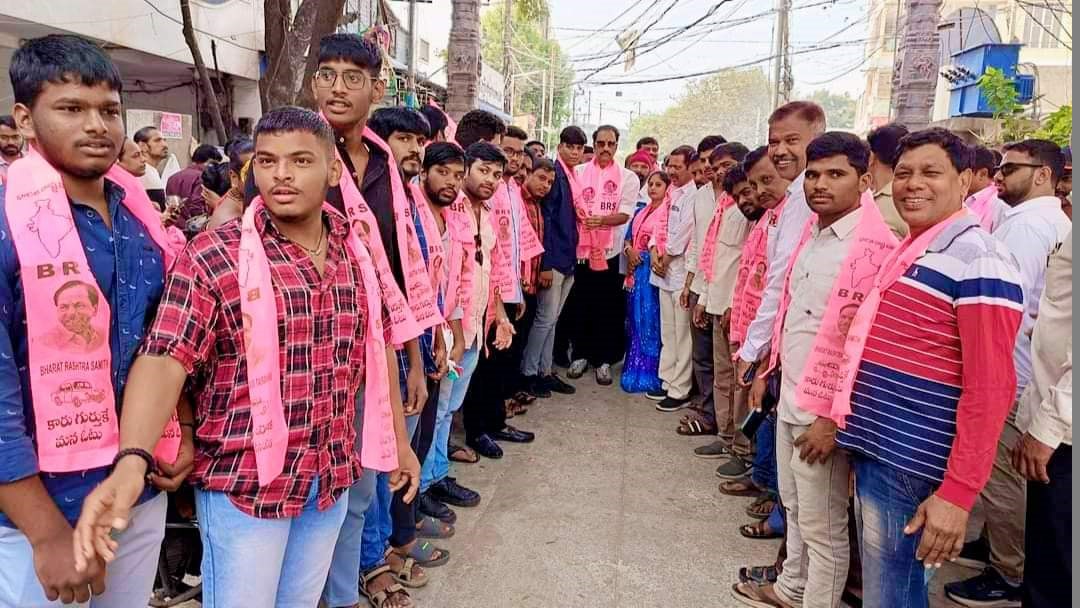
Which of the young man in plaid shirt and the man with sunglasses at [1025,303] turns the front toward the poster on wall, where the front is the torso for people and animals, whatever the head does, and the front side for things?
the man with sunglasses

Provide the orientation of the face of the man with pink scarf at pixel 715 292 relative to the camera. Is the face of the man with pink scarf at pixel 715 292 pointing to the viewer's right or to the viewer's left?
to the viewer's left

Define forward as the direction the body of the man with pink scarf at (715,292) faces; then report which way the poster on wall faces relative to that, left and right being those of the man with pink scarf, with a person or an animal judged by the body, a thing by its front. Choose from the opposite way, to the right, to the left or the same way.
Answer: to the left

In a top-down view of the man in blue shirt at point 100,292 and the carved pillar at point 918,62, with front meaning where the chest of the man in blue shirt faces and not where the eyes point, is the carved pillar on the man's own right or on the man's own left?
on the man's own left

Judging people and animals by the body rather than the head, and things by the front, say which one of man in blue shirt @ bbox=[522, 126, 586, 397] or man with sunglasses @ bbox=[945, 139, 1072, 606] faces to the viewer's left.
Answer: the man with sunglasses
